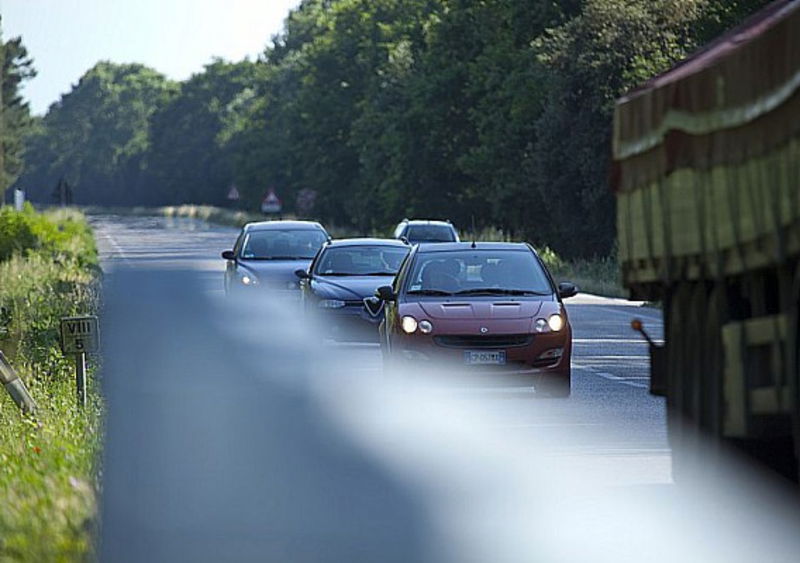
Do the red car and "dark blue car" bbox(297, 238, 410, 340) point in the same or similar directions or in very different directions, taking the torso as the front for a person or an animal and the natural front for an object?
same or similar directions

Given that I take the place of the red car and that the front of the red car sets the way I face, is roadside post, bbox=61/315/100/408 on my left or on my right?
on my right

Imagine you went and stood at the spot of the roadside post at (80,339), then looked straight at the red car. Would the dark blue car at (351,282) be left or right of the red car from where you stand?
left

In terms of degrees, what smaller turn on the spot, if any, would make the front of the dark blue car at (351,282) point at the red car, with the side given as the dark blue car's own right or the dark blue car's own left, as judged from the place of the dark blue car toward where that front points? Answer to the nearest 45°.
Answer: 0° — it already faces it

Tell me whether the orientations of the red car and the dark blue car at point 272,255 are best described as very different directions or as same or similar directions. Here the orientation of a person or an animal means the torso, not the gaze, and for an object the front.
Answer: same or similar directions

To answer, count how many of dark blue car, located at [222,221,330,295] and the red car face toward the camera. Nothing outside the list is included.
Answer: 2

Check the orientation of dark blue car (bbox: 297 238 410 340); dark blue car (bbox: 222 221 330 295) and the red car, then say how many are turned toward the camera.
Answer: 3

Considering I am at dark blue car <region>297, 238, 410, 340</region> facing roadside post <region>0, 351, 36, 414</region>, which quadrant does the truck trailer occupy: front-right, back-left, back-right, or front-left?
front-left

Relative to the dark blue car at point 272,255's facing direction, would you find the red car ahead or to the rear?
ahead

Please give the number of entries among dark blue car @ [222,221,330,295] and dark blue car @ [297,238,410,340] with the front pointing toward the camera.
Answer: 2

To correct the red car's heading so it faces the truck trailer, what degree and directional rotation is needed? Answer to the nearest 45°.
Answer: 0° — it already faces it

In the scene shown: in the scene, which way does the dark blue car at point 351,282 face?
toward the camera

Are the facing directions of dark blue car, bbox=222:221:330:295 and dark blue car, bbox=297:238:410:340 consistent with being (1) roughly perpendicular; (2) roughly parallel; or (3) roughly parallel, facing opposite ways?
roughly parallel

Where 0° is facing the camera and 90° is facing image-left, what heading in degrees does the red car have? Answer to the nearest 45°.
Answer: approximately 0°

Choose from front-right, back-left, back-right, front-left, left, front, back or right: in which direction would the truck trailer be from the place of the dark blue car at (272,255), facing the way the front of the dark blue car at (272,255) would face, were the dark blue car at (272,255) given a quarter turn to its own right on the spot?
left
